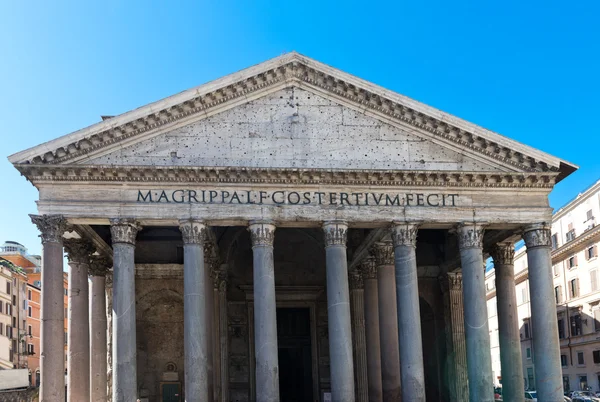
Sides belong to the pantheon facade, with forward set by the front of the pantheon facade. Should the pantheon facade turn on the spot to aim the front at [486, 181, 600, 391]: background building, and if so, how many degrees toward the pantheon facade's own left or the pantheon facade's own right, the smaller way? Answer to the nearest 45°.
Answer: approximately 135° to the pantheon facade's own left

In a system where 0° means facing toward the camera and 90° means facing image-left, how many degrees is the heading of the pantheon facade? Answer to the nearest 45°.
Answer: approximately 0°

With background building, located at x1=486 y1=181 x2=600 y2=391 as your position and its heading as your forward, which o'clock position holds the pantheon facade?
The pantheon facade is roughly at 11 o'clock from the background building.

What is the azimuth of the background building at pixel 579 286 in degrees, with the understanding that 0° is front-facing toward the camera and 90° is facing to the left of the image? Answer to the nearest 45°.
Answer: approximately 45°
